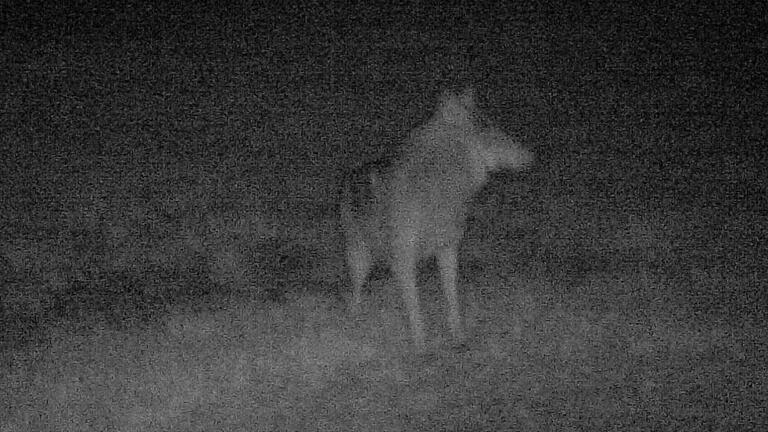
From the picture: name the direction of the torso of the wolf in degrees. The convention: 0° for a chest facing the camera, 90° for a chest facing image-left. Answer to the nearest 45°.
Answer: approximately 315°
